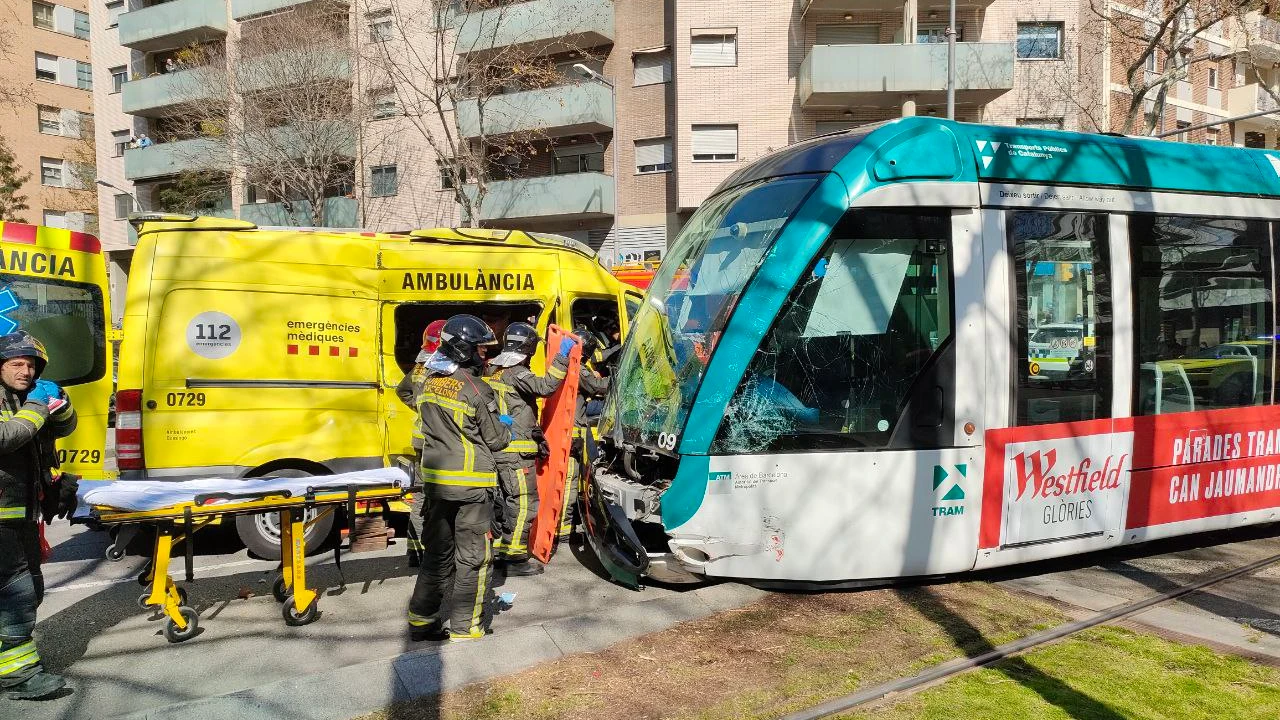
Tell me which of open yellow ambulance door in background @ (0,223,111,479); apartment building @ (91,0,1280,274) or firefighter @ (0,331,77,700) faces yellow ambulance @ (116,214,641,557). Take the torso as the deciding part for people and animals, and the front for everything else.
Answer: the apartment building

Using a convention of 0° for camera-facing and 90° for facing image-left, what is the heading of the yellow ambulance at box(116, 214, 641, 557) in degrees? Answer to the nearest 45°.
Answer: approximately 270°

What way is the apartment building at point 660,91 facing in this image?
toward the camera

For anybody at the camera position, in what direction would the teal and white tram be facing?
facing the viewer and to the left of the viewer

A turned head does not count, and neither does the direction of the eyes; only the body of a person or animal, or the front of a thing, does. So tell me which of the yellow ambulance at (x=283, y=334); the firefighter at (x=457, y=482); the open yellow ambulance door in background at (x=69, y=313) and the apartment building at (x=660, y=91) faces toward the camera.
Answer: the apartment building

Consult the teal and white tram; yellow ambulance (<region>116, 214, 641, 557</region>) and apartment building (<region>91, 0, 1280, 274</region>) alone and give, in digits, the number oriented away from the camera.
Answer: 0

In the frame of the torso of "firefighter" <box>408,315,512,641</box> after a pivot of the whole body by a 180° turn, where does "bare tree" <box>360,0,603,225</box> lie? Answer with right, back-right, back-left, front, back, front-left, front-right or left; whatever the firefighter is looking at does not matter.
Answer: back-right

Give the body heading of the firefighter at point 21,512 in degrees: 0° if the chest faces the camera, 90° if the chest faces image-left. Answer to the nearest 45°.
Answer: approximately 315°

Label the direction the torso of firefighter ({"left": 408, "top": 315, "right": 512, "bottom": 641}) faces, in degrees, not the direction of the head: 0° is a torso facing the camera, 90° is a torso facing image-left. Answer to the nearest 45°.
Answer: approximately 225°

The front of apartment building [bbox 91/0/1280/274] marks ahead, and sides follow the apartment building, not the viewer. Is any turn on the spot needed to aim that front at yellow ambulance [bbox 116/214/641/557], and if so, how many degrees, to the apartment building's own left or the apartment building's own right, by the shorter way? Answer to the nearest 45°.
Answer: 0° — it already faces it

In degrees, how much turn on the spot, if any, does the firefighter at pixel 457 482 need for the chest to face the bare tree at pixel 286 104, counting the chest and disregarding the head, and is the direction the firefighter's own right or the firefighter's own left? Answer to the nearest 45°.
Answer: approximately 45° to the firefighter's own left

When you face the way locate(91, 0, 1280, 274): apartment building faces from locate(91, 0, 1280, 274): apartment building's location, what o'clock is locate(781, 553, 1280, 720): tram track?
The tram track is roughly at 12 o'clock from the apartment building.

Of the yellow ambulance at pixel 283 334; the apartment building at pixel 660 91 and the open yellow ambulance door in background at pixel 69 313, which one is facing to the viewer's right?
the yellow ambulance

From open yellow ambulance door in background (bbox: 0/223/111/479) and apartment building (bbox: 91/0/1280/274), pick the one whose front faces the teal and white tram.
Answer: the apartment building

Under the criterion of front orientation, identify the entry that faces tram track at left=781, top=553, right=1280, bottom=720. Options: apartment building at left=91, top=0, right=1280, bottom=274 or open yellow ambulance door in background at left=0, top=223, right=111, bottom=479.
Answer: the apartment building

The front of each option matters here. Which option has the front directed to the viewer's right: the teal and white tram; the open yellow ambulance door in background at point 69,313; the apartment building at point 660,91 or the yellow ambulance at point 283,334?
the yellow ambulance

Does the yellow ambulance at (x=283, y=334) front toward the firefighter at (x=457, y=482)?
no

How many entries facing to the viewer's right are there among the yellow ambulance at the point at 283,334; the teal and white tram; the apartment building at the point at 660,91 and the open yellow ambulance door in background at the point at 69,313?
1

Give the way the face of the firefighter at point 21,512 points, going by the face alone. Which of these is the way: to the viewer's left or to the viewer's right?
to the viewer's right

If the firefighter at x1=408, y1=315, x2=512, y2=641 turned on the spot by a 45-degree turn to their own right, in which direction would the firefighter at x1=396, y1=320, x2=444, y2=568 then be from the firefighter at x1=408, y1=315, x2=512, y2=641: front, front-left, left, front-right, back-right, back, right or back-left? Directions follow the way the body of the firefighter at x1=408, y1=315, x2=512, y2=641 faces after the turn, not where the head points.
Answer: left
